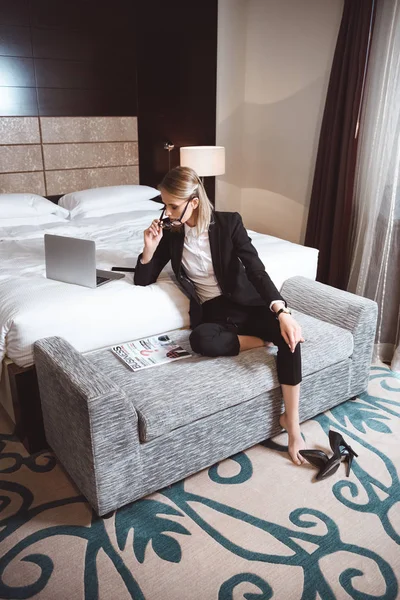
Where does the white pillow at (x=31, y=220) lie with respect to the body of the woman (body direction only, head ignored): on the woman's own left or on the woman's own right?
on the woman's own right

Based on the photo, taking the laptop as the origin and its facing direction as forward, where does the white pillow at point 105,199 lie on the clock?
The white pillow is roughly at 11 o'clock from the laptop.

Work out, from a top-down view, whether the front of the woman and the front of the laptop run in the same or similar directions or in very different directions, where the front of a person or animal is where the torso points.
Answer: very different directions

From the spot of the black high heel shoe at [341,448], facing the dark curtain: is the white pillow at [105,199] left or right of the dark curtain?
left

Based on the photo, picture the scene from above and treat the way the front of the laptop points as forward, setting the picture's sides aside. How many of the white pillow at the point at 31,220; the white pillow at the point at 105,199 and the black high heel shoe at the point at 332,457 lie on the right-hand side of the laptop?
1

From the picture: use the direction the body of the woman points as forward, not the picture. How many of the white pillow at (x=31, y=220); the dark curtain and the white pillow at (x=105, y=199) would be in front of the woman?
0

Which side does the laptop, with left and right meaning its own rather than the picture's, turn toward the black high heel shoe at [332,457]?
right

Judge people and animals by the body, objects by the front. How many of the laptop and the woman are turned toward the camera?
1

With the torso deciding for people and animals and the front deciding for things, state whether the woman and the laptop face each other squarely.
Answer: no

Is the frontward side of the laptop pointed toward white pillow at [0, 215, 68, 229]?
no

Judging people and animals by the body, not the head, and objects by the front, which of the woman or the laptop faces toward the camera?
the woman

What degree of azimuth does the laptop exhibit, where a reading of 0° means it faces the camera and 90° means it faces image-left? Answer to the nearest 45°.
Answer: approximately 225°

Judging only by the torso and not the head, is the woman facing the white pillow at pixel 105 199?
no

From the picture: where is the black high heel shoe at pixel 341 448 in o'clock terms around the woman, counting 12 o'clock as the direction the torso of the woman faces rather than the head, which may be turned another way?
The black high heel shoe is roughly at 10 o'clock from the woman.

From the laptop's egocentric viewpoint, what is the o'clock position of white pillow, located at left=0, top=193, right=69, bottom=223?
The white pillow is roughly at 10 o'clock from the laptop.

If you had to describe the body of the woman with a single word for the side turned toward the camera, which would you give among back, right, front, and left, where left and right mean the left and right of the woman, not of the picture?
front

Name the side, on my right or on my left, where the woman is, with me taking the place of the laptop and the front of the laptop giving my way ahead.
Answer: on my right
